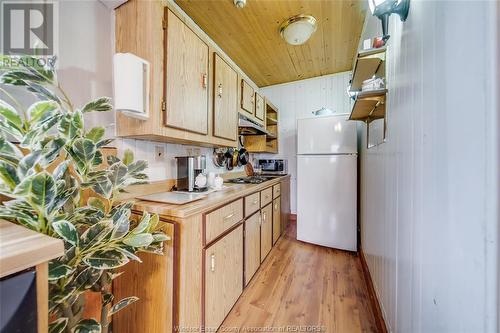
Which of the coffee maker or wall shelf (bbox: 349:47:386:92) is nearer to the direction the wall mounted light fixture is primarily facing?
the coffee maker

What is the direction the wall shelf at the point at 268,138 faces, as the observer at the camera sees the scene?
facing to the right of the viewer

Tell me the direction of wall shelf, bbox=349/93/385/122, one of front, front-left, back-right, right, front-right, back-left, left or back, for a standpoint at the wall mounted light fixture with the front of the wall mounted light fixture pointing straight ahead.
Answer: right

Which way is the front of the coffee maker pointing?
to the viewer's right

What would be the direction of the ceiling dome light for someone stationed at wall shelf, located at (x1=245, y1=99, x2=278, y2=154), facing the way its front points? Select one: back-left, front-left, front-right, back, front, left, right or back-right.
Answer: right

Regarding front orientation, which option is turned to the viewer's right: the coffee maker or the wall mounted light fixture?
the coffee maker

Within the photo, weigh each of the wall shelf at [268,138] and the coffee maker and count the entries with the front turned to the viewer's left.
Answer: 0

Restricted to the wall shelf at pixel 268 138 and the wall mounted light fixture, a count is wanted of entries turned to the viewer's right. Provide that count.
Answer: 1

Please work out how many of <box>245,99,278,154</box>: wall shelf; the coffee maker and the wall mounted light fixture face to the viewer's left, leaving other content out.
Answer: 1

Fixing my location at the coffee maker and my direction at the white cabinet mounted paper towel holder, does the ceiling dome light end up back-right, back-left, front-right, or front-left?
back-left

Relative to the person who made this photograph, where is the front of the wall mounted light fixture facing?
facing to the left of the viewer

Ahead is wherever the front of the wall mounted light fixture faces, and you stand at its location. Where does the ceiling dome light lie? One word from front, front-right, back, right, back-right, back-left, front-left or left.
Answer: front-right
